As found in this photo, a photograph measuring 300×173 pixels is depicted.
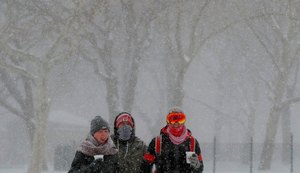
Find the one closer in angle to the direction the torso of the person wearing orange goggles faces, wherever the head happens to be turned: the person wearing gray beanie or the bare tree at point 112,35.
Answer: the person wearing gray beanie

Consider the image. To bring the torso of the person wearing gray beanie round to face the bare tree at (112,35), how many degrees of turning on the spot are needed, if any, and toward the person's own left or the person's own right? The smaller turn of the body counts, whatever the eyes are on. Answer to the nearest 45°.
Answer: approximately 135° to the person's own left

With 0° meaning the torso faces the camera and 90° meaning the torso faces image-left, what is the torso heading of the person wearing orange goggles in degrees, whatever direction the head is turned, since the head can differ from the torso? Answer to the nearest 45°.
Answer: approximately 0°

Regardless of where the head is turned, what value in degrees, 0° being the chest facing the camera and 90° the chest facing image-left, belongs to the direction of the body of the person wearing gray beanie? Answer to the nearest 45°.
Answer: approximately 315°

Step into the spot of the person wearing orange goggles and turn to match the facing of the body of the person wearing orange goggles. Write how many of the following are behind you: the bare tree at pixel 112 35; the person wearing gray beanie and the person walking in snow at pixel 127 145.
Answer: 1

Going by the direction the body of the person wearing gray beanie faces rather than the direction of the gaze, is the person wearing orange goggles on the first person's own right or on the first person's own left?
on the first person's own left

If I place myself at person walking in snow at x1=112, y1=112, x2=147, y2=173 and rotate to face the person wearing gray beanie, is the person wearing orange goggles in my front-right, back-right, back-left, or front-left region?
back-left

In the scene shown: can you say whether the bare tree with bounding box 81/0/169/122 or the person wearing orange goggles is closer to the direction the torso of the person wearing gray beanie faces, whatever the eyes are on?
the person wearing orange goggles

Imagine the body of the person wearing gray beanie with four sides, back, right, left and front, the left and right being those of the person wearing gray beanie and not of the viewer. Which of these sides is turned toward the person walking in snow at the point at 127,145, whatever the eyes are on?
left

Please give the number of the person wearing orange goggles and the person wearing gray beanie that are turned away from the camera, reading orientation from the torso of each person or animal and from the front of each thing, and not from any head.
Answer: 0

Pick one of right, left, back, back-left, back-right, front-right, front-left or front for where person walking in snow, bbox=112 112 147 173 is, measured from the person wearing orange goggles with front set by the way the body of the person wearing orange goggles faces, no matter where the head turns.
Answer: front-right

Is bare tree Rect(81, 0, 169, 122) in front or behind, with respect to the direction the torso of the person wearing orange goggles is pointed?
behind
